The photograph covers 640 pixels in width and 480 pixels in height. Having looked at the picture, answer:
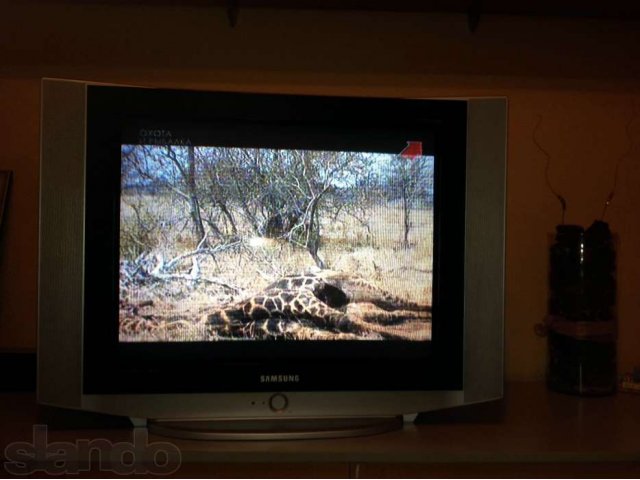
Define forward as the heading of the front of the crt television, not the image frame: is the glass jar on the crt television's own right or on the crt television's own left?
on the crt television's own left

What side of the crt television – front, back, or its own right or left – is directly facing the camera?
front

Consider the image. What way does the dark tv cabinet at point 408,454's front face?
toward the camera

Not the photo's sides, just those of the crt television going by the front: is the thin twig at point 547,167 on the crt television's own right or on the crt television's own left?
on the crt television's own left
